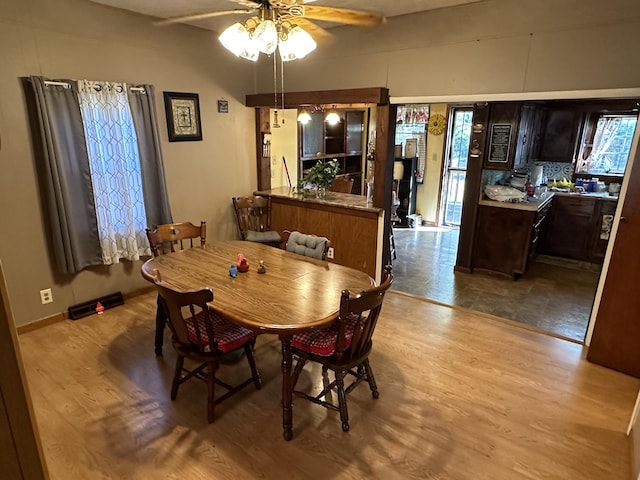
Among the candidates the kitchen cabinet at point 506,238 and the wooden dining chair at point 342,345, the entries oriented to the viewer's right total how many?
1

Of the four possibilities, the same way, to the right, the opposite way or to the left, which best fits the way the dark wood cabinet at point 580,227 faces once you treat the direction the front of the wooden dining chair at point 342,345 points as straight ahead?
to the left

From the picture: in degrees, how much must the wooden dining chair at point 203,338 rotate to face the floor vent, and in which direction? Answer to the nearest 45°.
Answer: approximately 90° to its left

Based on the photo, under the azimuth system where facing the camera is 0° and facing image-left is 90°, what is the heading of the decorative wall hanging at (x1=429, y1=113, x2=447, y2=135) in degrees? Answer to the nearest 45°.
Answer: approximately 0°

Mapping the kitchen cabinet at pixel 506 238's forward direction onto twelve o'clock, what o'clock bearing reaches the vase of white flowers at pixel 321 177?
The vase of white flowers is roughly at 5 o'clock from the kitchen cabinet.

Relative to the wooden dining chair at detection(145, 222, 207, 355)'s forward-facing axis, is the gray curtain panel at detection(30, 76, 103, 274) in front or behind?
behind

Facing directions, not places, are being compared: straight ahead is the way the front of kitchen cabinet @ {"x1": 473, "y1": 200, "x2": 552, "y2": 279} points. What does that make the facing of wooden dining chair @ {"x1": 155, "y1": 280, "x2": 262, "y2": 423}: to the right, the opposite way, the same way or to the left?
to the left

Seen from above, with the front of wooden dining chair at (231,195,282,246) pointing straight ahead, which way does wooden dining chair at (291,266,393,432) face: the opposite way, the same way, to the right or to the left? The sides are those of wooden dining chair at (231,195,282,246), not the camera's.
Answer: the opposite way
